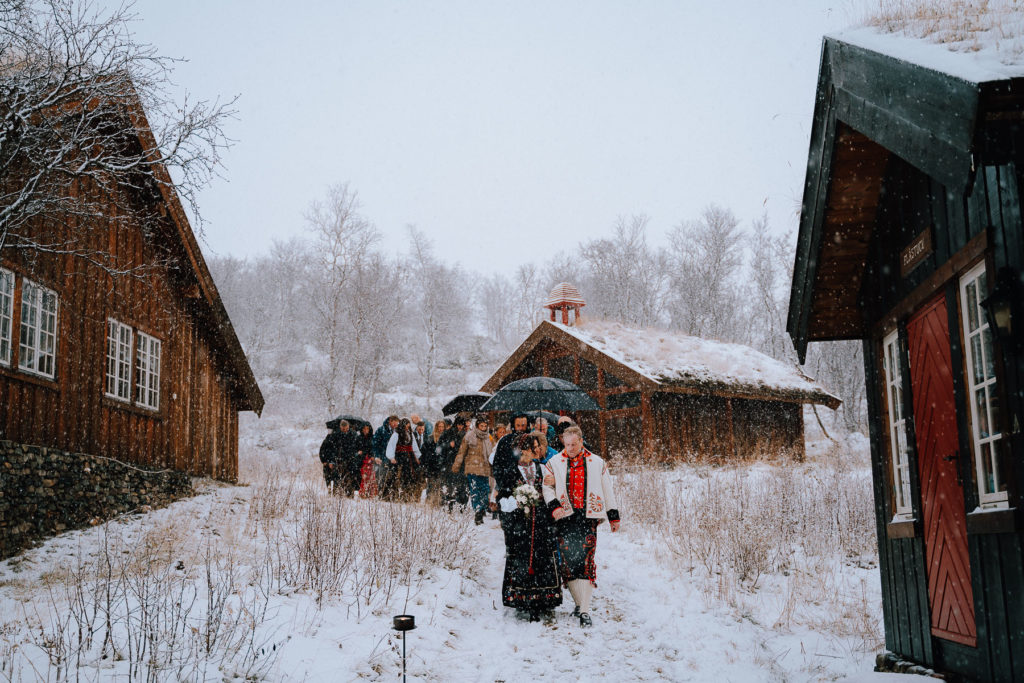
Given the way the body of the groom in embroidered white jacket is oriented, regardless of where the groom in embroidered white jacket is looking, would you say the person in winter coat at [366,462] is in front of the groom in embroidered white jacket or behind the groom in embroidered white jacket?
behind

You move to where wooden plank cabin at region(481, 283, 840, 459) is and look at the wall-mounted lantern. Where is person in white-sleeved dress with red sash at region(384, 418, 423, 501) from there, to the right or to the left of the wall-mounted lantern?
right

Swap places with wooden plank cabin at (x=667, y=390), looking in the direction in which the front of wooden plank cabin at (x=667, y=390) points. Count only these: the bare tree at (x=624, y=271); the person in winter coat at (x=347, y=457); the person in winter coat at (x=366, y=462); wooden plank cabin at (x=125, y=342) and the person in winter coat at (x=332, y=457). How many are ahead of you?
4

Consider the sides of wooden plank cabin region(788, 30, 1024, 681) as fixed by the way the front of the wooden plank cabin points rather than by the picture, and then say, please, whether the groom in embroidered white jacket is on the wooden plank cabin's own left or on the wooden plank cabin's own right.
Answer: on the wooden plank cabin's own right

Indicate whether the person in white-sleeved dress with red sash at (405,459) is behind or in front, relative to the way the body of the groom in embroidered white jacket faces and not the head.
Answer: behind

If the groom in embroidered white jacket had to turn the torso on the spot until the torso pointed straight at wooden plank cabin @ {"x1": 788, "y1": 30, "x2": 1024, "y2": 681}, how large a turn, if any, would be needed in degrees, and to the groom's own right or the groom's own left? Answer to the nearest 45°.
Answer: approximately 45° to the groom's own left
